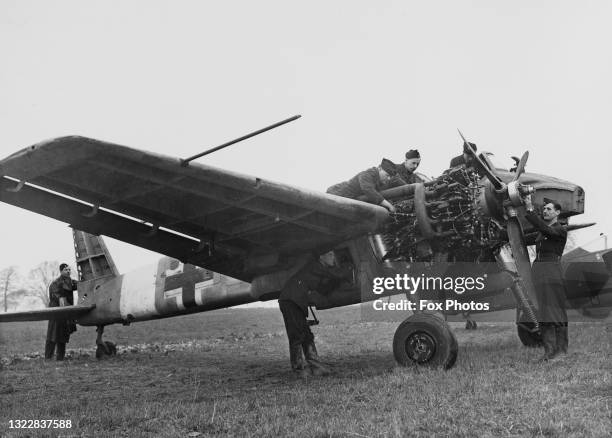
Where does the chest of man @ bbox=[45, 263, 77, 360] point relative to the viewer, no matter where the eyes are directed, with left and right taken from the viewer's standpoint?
facing the viewer and to the right of the viewer

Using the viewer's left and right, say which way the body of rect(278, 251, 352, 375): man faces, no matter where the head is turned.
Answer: facing to the right of the viewer

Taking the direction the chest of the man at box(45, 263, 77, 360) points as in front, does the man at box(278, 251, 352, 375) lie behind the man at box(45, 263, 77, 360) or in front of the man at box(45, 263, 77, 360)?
in front

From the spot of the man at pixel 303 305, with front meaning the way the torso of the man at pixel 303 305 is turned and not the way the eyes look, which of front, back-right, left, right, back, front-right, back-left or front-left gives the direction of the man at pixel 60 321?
back-left

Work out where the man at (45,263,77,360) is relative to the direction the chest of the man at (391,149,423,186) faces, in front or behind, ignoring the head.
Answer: behind

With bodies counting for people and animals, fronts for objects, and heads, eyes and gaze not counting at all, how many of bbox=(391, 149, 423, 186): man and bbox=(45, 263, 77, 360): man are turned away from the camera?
0
